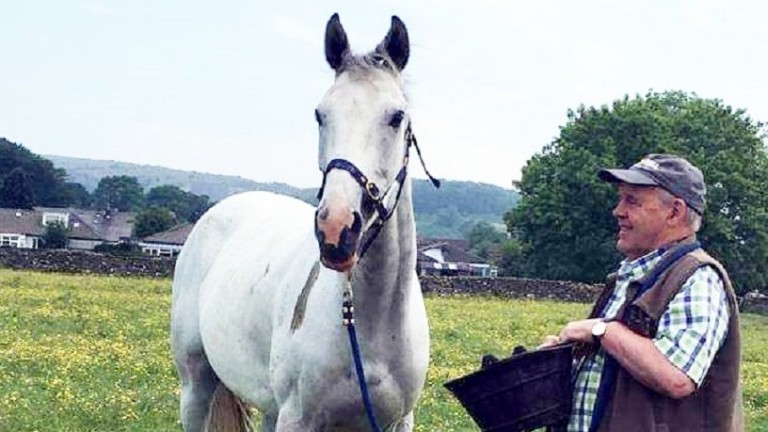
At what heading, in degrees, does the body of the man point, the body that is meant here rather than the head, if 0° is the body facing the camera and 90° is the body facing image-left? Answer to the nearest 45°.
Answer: approximately 90°

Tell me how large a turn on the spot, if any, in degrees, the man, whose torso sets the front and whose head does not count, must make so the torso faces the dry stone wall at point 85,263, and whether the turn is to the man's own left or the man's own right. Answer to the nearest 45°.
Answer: approximately 45° to the man's own right

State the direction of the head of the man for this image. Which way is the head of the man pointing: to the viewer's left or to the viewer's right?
to the viewer's left
